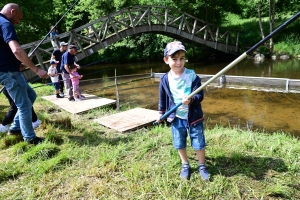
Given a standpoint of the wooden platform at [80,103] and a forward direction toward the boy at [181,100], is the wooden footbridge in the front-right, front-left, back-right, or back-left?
back-left

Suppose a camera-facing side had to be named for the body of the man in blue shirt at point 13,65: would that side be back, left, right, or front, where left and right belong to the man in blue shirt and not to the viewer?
right

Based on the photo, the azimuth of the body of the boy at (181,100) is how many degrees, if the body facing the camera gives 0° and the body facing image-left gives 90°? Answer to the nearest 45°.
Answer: approximately 0°

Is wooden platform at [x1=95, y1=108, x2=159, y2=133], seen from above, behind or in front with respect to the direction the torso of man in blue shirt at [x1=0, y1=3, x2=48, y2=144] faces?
in front

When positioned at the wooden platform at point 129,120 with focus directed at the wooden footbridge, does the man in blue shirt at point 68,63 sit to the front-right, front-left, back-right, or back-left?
front-left

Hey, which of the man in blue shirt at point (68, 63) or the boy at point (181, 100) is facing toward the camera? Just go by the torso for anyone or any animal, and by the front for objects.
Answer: the boy

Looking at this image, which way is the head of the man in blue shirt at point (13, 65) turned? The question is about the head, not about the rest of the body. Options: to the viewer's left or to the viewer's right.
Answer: to the viewer's right
